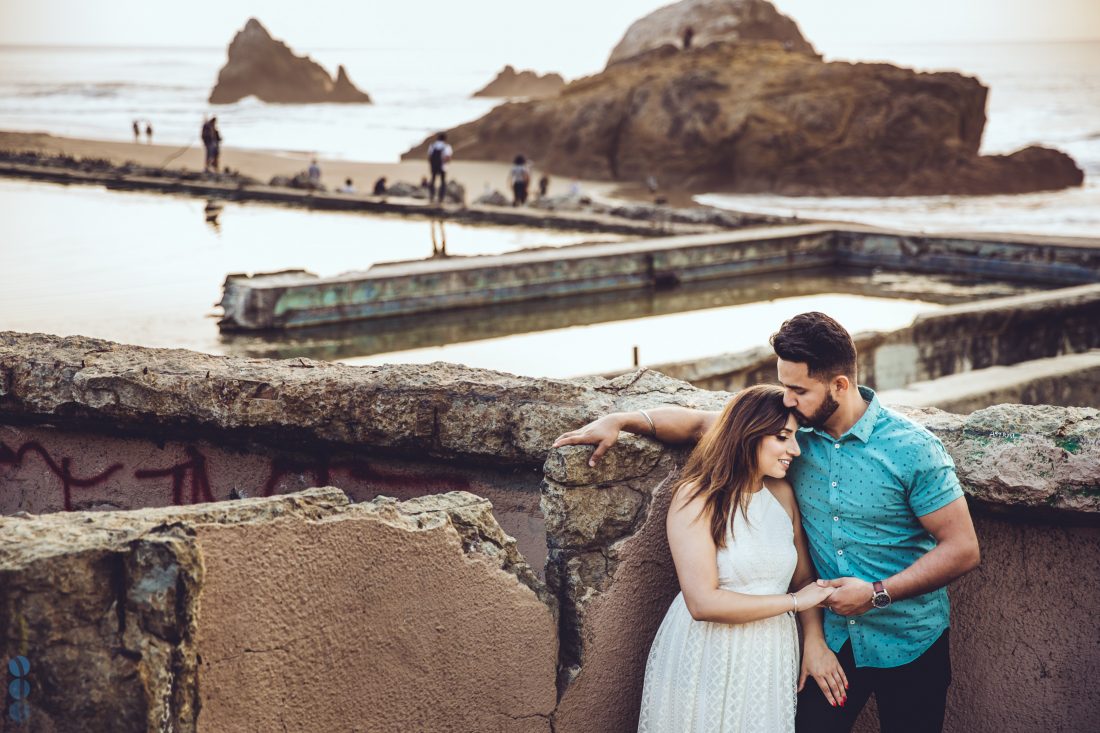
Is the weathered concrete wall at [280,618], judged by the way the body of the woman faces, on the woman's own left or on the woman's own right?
on the woman's own right

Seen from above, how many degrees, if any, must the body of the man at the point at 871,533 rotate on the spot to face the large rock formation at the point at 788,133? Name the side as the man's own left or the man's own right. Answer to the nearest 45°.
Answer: approximately 135° to the man's own right

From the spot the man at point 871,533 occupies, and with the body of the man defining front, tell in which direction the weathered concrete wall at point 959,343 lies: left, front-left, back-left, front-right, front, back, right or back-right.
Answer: back-right

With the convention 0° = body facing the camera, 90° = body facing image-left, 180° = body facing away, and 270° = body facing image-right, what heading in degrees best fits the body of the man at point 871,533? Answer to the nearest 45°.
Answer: approximately 45°

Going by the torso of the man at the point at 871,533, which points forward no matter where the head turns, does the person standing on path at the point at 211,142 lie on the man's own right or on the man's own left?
on the man's own right

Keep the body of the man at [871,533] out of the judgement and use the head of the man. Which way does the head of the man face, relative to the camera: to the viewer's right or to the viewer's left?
to the viewer's left

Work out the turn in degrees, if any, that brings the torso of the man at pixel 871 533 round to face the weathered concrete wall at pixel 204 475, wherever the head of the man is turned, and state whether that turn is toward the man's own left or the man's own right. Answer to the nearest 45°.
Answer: approximately 45° to the man's own right

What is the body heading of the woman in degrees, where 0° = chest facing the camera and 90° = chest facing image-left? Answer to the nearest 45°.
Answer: approximately 315°
